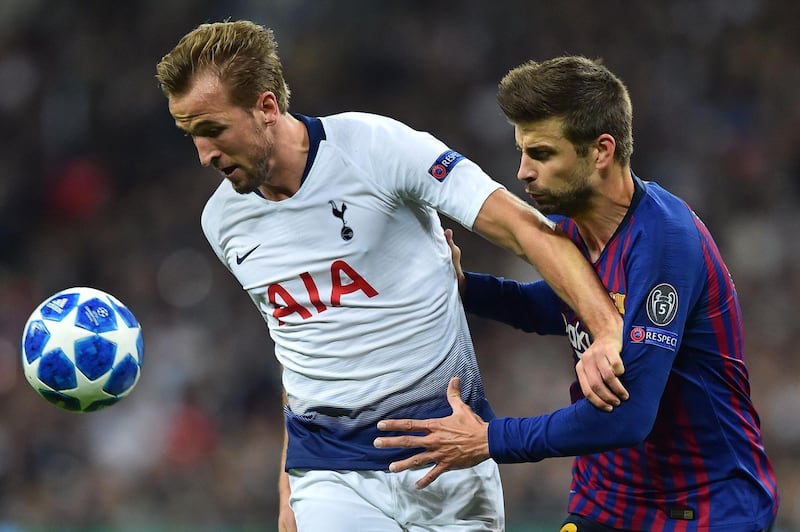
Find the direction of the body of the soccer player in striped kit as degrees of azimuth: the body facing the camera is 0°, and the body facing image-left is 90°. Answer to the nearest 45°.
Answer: approximately 90°

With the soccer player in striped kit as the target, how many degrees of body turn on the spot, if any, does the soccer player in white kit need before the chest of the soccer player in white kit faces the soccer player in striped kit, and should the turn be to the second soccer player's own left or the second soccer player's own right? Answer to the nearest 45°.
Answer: approximately 135° to the second soccer player's own left

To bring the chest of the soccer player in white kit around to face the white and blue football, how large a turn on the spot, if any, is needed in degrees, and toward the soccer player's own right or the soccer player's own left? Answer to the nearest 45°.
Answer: approximately 45° to the soccer player's own right

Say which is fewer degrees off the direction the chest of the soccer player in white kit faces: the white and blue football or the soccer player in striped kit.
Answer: the white and blue football

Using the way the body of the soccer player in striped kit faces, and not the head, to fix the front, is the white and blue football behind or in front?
in front

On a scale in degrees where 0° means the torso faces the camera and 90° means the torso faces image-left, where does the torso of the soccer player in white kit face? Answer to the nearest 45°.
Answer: approximately 45°
